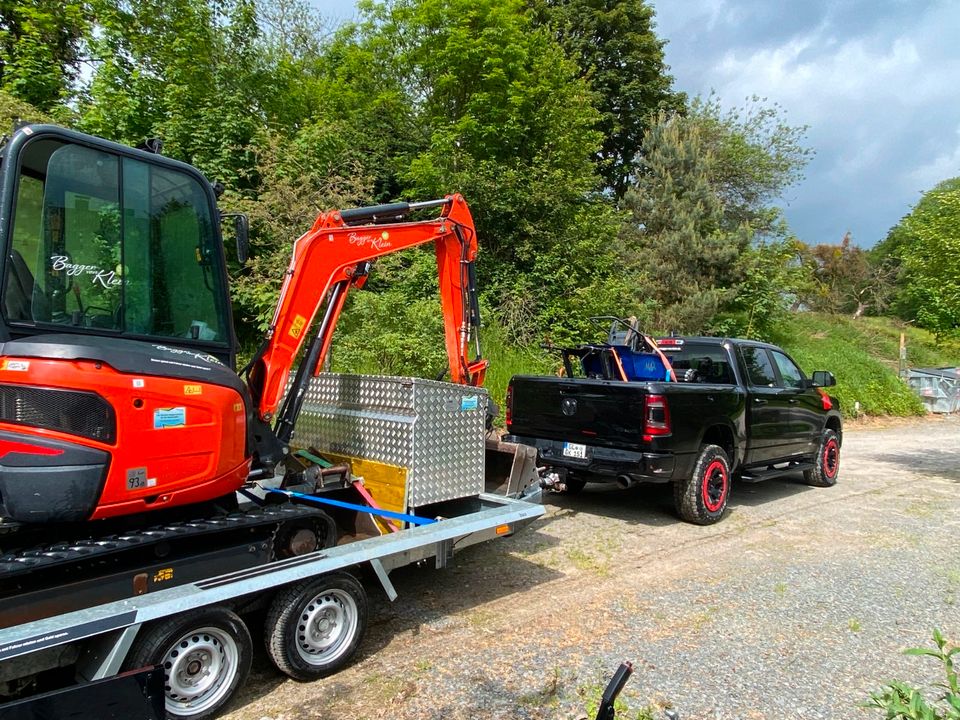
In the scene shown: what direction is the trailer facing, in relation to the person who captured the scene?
facing away from the viewer and to the right of the viewer

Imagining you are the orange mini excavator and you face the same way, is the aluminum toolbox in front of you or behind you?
in front

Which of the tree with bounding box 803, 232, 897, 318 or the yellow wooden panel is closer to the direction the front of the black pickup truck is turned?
the tree

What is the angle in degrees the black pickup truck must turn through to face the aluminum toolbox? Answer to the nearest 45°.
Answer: approximately 180°

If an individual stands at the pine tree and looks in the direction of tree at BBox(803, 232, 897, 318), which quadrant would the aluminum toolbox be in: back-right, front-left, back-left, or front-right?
back-right

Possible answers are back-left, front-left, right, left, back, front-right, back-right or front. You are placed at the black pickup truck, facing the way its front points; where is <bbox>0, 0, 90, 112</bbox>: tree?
back-left

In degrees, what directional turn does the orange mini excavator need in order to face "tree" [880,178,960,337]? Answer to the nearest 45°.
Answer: approximately 45° to its right

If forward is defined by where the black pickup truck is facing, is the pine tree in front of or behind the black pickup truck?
in front

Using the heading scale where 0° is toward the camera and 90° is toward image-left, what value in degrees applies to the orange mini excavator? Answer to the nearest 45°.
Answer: approximately 225°

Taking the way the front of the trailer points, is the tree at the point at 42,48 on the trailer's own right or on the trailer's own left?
on the trailer's own left

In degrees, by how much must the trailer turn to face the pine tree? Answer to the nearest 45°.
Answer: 0° — it already faces it

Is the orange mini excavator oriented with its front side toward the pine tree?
yes

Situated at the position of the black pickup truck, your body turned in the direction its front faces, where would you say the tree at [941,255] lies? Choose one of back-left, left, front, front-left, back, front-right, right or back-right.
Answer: front

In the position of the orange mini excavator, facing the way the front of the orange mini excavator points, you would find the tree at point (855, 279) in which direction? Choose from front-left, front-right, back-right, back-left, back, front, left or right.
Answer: front

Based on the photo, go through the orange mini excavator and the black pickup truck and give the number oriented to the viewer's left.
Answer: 0

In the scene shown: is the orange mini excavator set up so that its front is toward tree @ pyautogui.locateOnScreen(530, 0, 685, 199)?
yes

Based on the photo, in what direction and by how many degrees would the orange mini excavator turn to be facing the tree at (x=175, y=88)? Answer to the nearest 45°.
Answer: approximately 45° to its left

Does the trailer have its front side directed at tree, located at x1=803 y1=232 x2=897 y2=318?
yes

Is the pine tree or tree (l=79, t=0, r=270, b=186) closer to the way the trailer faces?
the pine tree

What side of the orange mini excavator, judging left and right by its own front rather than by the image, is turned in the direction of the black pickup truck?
front

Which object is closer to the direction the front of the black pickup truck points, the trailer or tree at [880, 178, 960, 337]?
the tree

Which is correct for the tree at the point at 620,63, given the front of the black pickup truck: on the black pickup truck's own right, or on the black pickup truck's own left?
on the black pickup truck's own left

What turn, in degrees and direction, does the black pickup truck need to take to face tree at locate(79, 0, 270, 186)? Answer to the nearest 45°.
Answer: approximately 135° to its left
